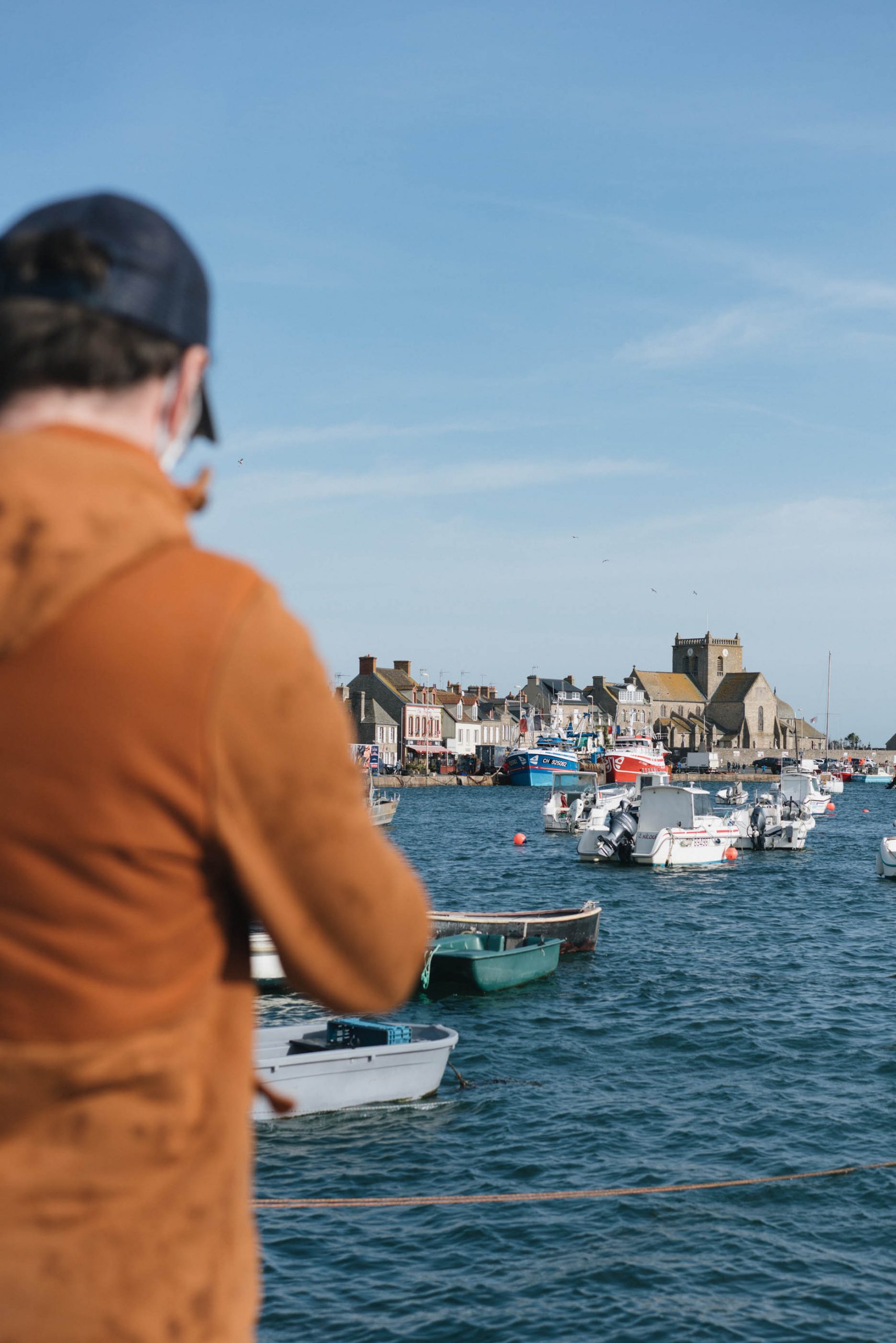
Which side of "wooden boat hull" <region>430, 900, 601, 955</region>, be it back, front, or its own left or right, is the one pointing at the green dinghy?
right

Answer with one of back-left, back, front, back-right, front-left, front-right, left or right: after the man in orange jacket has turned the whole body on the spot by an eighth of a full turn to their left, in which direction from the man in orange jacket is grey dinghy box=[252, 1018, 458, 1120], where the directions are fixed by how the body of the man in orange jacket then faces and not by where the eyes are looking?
front

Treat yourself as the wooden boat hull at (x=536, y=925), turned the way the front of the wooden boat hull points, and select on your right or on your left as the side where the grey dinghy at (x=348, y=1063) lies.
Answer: on your right

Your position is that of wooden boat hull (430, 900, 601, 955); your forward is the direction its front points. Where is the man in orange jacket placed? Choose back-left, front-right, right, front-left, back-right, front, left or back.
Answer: right

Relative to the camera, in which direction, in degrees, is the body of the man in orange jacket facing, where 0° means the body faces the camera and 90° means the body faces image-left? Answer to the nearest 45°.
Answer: approximately 225°

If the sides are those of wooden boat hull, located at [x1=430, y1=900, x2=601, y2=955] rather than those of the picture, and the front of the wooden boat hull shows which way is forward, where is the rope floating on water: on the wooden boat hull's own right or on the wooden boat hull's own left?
on the wooden boat hull's own right

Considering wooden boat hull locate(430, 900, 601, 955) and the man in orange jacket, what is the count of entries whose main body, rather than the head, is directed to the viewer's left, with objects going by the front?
0

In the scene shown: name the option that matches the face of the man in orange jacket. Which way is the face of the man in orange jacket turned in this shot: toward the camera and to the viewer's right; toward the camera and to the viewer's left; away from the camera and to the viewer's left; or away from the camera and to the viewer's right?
away from the camera and to the viewer's right

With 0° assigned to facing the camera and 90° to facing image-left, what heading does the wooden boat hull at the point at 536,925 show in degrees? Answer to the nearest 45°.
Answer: approximately 270°

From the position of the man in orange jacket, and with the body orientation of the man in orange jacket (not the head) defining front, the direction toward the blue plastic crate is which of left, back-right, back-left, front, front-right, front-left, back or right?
front-left

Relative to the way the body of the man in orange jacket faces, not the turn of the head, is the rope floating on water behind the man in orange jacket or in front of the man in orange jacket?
in front
